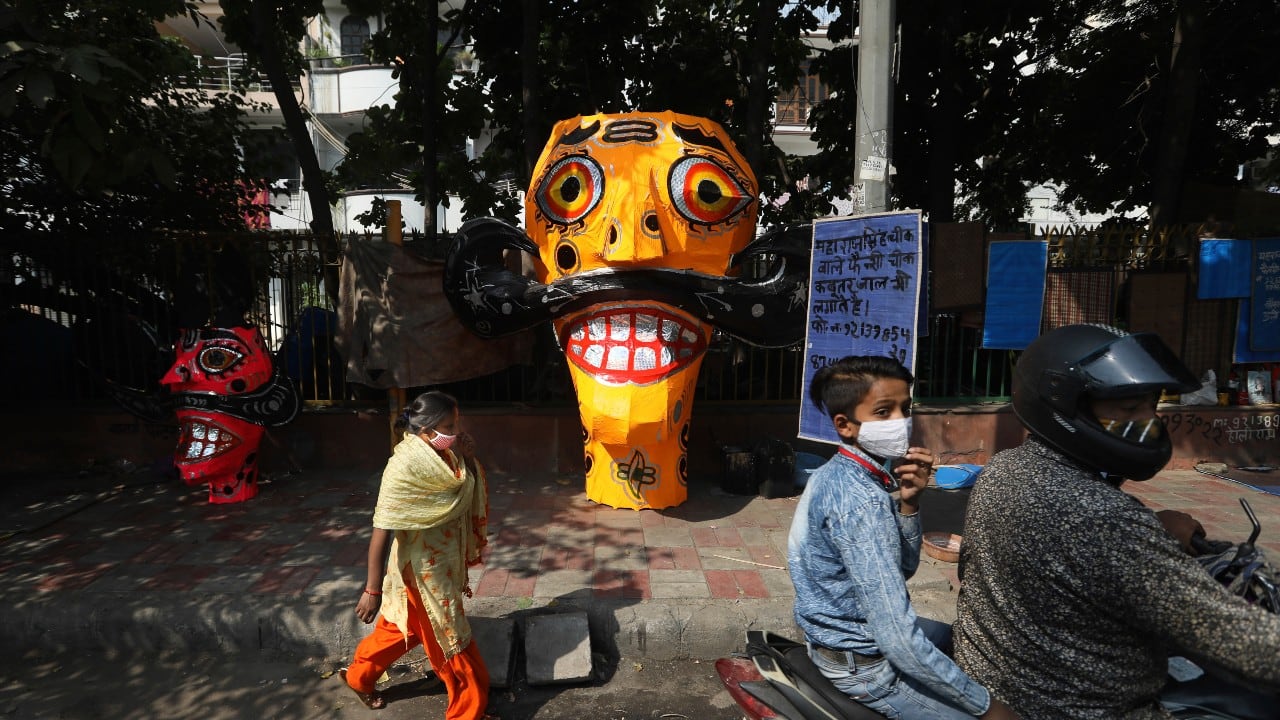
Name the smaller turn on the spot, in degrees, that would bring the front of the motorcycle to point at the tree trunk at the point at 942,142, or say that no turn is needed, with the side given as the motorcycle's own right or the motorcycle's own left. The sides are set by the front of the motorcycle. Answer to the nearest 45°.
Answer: approximately 90° to the motorcycle's own left

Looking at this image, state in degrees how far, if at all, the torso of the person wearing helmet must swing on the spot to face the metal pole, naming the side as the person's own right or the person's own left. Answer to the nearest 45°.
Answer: approximately 135° to the person's own left

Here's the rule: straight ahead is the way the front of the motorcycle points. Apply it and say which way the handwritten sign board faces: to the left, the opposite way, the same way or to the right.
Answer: to the right

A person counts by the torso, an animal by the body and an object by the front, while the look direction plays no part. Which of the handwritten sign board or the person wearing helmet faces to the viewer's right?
the person wearing helmet

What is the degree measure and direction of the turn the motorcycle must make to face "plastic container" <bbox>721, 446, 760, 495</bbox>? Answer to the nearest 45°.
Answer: approximately 135° to its left

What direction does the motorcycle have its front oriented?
to the viewer's right

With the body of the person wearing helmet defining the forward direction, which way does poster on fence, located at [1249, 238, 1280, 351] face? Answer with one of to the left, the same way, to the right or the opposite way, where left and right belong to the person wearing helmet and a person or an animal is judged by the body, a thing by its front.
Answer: to the right

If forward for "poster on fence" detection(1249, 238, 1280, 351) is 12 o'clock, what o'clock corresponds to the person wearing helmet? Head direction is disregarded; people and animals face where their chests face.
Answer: The person wearing helmet is roughly at 12 o'clock from the poster on fence.

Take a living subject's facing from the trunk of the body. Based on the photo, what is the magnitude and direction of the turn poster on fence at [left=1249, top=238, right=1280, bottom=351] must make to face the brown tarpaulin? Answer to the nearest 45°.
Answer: approximately 45° to its right

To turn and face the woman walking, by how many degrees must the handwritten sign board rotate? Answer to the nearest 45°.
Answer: approximately 45° to its right

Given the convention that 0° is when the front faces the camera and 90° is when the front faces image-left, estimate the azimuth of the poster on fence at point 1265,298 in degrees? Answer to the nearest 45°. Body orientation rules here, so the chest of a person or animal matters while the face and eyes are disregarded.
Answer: approximately 0°

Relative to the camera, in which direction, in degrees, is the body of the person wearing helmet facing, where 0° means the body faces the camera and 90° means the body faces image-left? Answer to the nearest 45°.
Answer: approximately 270°
